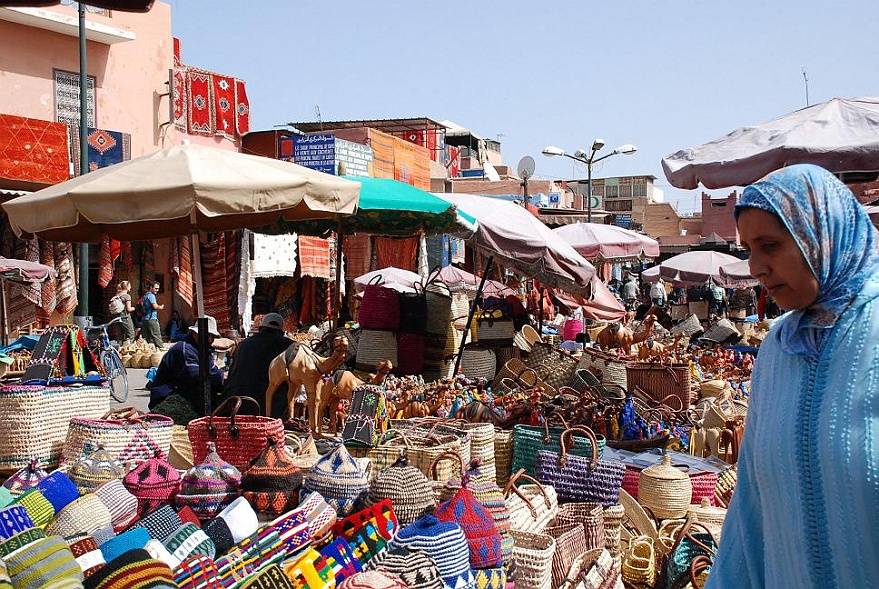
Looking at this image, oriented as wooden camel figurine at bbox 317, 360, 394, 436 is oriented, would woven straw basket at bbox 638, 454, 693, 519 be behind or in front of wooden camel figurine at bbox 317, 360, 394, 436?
in front

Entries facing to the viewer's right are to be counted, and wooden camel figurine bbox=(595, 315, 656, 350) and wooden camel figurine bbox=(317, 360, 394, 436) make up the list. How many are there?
2

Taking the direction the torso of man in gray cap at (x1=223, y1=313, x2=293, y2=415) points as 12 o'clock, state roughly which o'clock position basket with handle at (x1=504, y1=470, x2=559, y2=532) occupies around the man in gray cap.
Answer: The basket with handle is roughly at 5 o'clock from the man in gray cap.

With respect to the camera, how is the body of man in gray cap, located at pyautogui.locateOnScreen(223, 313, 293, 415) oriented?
away from the camera

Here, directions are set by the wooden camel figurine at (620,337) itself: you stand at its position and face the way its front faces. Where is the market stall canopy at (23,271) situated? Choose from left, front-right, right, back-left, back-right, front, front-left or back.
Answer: back

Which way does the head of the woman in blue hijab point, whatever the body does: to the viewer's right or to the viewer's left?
to the viewer's left

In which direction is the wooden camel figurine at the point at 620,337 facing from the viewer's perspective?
to the viewer's right

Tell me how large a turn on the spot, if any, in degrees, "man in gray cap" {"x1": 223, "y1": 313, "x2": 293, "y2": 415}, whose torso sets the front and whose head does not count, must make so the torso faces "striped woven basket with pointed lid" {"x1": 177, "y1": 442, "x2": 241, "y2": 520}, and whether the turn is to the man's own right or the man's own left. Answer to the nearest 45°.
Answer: approximately 180°

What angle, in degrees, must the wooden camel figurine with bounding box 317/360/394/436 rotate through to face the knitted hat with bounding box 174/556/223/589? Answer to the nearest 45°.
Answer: approximately 90° to its right

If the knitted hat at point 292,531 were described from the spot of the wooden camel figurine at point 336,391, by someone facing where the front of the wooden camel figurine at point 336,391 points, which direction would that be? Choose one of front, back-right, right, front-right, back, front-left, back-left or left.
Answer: right

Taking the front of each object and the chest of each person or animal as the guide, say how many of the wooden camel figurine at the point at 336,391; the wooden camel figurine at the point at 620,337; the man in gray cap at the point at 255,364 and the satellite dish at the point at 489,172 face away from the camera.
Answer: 1

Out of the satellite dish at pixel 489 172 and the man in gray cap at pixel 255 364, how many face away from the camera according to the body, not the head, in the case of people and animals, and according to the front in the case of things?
1

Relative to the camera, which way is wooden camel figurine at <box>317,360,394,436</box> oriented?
to the viewer's right

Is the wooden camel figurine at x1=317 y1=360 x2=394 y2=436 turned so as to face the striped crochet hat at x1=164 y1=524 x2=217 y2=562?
no

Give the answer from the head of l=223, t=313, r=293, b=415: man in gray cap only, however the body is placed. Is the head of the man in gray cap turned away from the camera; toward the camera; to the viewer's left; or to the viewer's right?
away from the camera

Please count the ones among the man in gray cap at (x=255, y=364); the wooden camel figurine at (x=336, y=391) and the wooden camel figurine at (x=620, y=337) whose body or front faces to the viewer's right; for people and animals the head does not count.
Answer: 2

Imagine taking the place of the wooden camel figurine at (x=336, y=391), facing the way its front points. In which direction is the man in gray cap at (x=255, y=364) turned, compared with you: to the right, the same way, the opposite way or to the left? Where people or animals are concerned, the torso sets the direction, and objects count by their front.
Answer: to the left

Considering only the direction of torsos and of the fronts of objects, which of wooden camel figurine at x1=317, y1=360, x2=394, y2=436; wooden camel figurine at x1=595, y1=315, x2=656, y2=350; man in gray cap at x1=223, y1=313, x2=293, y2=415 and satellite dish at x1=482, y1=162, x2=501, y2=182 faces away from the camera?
the man in gray cap

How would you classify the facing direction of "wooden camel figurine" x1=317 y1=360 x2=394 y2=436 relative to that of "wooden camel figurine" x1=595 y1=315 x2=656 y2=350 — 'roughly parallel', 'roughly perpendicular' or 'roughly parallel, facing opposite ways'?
roughly parallel

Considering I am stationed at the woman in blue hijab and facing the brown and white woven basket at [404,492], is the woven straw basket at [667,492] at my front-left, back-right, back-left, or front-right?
front-right

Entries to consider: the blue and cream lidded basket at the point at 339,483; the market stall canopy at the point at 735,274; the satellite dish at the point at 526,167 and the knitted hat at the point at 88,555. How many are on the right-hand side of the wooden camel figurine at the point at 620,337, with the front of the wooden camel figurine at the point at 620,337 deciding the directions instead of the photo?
2
